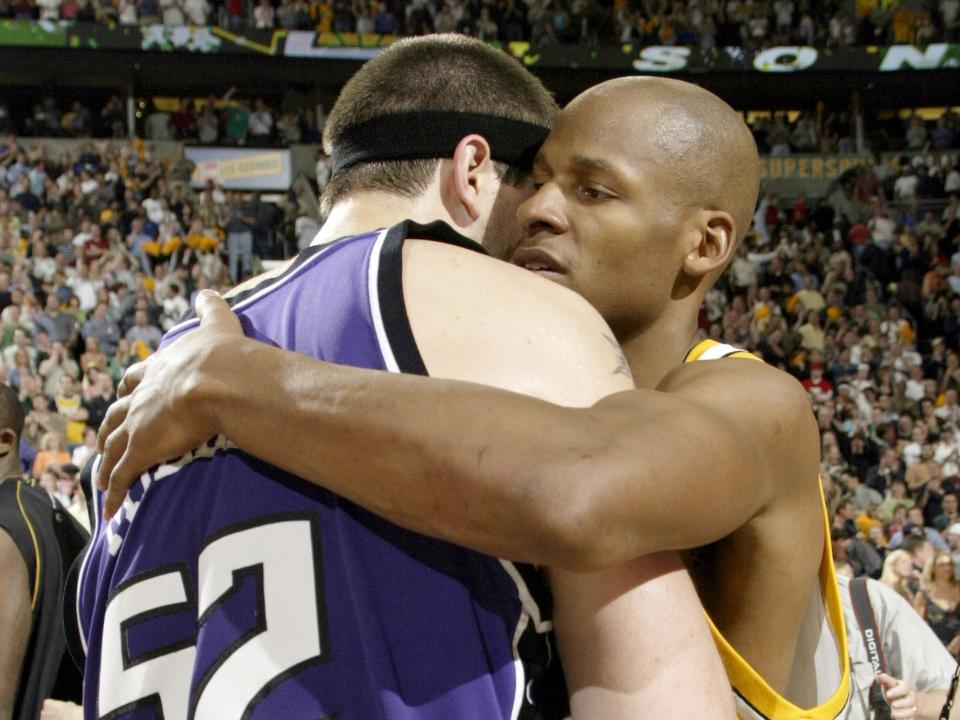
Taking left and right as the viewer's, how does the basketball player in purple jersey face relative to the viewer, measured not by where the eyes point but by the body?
facing away from the viewer and to the right of the viewer

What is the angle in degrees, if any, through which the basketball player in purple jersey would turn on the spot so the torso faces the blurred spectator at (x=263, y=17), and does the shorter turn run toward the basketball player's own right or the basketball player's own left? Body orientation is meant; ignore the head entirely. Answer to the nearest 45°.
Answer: approximately 45° to the basketball player's own left

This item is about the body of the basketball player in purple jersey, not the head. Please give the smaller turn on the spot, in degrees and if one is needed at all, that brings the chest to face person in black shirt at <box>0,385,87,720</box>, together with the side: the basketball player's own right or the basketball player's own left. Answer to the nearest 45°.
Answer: approximately 90° to the basketball player's own left

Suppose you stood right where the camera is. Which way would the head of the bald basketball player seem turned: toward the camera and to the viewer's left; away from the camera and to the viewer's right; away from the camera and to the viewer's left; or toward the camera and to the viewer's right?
toward the camera and to the viewer's left

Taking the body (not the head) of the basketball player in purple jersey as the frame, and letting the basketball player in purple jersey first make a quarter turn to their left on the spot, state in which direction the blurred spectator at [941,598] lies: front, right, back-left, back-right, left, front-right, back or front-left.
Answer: right

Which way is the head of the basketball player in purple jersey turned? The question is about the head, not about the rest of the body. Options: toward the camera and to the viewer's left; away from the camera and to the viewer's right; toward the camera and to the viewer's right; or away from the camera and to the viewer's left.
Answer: away from the camera and to the viewer's right
